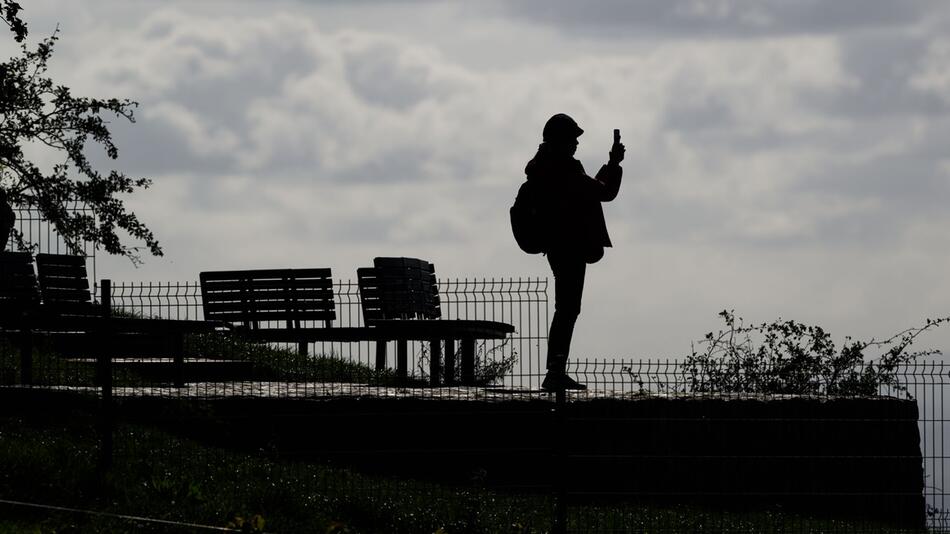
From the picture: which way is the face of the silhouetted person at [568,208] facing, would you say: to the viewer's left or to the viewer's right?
to the viewer's right

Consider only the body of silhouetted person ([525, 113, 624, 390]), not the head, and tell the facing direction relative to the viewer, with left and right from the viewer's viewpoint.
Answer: facing to the right of the viewer
